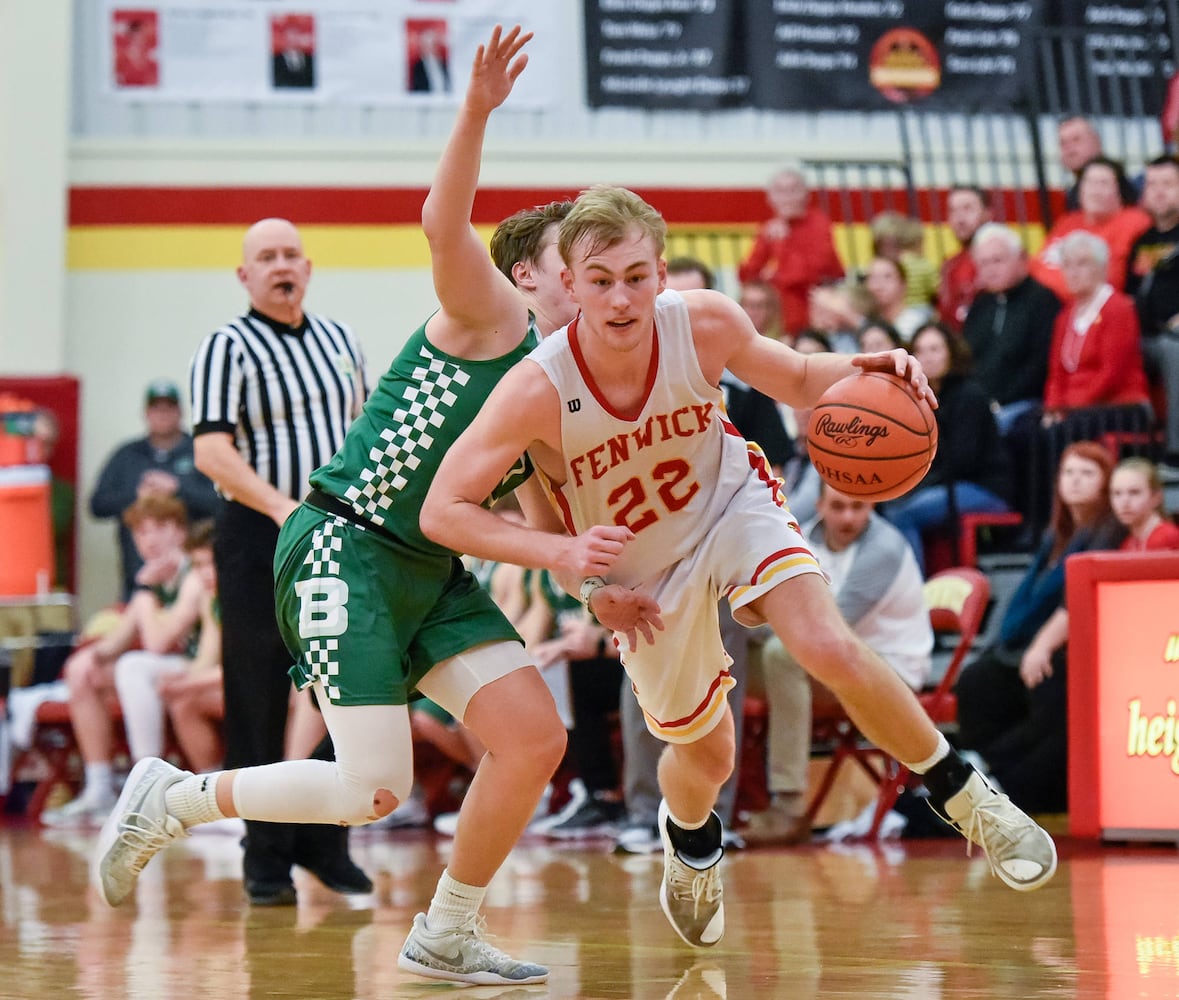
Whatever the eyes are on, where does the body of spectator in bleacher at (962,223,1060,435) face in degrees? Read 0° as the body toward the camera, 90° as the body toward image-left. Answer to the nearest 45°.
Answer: approximately 45°

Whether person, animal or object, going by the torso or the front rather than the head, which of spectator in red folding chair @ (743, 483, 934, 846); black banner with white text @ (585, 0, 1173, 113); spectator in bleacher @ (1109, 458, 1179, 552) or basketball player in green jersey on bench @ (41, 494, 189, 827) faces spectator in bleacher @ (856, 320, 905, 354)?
the black banner with white text

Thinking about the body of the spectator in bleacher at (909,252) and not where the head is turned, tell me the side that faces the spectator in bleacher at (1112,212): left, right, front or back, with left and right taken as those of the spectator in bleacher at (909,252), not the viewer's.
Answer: left

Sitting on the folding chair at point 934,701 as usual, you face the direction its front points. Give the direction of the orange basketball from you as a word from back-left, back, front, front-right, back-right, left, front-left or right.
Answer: front-left

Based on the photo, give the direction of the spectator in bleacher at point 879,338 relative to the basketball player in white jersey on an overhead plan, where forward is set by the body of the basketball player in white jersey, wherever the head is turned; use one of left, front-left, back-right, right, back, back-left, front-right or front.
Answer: back

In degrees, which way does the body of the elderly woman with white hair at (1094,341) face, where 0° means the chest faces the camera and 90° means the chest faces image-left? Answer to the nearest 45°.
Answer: approximately 45°

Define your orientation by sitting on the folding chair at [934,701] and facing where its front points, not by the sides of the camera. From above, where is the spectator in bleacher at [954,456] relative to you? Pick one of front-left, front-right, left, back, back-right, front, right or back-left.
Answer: back-right

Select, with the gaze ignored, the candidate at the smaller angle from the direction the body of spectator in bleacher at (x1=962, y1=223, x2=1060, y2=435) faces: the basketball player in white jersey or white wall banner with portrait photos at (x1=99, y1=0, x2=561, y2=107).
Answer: the basketball player in white jersey

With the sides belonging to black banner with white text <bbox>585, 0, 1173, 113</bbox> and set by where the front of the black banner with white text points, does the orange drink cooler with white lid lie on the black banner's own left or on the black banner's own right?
on the black banner's own right

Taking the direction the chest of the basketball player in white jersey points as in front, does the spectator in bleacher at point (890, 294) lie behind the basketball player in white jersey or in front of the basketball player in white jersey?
behind

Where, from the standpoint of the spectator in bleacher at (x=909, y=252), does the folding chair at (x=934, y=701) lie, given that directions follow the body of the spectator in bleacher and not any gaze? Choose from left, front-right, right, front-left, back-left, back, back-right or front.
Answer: front-left
